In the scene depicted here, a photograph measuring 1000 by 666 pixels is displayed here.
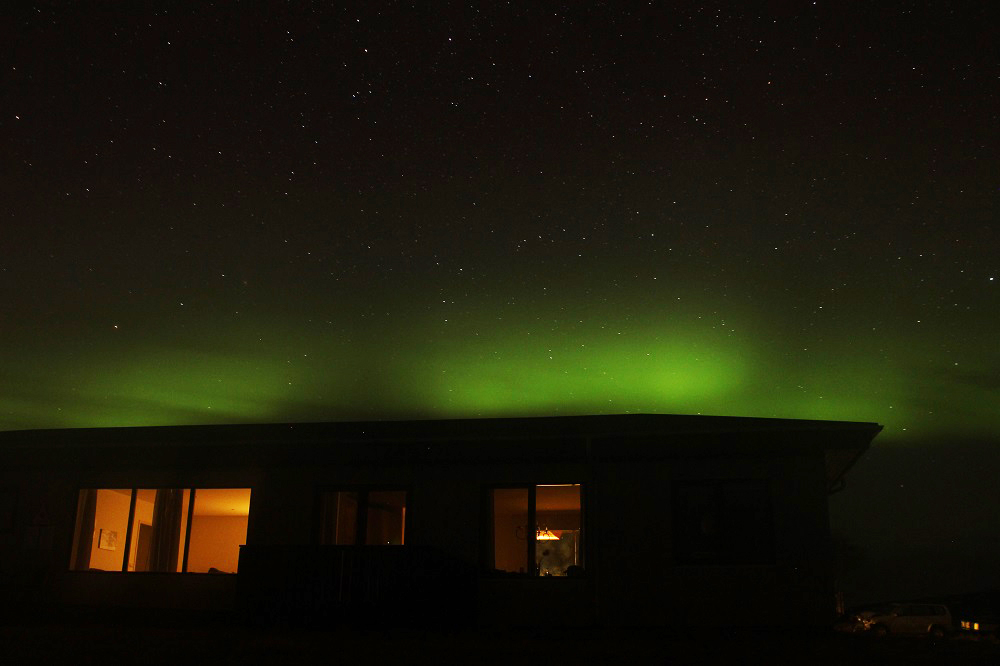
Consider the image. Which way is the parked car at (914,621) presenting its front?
to the viewer's left

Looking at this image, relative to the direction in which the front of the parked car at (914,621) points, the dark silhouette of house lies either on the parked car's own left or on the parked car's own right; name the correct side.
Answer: on the parked car's own left

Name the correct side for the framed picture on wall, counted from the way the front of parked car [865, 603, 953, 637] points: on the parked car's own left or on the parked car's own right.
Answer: on the parked car's own left
